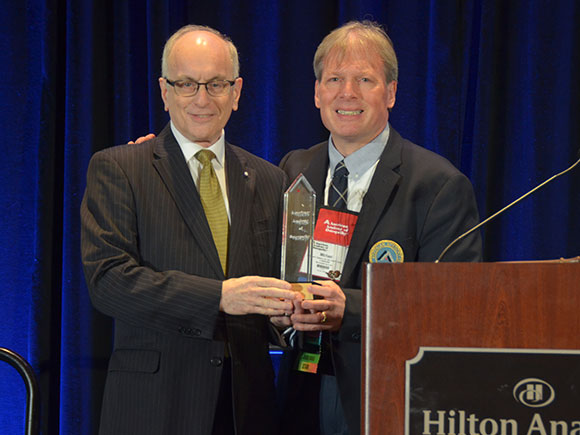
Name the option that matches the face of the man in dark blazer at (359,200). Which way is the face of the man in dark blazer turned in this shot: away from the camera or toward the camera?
toward the camera

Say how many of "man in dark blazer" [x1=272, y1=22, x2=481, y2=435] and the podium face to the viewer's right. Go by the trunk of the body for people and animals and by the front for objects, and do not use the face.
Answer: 0

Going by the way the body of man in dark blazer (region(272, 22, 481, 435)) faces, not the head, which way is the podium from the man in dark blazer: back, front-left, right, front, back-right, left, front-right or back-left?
front-left

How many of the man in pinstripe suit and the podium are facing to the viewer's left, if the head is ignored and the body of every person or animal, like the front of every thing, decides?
0

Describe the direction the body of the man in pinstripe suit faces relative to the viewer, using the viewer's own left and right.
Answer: facing the viewer and to the right of the viewer

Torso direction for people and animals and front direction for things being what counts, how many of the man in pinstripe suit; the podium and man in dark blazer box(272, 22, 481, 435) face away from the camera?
0

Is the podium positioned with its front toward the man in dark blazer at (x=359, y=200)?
no

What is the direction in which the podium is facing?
toward the camera

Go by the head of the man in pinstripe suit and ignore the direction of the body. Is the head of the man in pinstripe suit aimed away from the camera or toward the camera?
toward the camera
